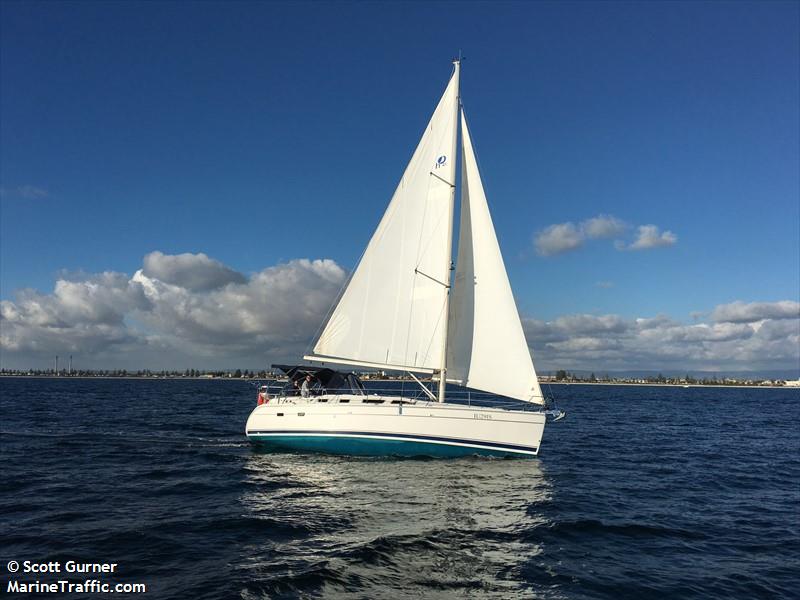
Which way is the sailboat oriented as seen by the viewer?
to the viewer's right
